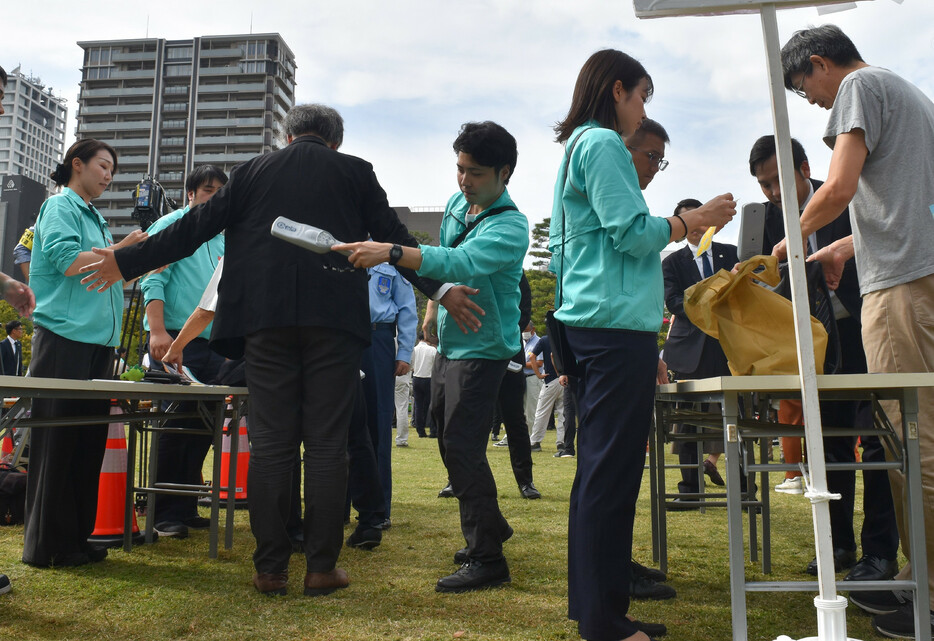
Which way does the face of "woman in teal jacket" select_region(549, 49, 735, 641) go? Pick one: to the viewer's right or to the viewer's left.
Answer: to the viewer's right

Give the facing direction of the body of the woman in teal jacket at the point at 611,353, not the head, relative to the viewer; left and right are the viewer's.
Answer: facing to the right of the viewer

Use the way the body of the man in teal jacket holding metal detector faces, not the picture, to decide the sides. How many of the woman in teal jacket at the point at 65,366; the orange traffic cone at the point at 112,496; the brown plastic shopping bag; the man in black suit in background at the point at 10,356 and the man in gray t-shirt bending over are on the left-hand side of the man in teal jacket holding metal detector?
2

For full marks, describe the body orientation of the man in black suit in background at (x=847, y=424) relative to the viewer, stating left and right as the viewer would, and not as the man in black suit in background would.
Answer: facing the viewer and to the left of the viewer

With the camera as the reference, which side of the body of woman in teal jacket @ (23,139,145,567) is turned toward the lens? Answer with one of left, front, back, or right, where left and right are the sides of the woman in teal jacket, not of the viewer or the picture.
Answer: right

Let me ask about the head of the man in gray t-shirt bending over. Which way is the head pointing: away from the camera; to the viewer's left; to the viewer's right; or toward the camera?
to the viewer's left

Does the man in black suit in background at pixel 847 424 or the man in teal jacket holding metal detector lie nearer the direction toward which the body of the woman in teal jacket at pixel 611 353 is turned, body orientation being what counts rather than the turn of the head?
the man in black suit in background

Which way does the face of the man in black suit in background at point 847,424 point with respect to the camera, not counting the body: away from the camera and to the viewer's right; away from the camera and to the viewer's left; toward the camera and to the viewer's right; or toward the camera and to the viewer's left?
toward the camera and to the viewer's left

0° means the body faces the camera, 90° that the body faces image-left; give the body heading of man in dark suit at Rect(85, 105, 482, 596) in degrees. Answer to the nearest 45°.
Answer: approximately 180°

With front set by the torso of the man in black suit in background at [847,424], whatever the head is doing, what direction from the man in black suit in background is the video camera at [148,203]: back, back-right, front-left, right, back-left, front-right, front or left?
front-right

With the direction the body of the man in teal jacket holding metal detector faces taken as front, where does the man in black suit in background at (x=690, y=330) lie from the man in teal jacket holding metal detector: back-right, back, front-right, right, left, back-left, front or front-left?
back

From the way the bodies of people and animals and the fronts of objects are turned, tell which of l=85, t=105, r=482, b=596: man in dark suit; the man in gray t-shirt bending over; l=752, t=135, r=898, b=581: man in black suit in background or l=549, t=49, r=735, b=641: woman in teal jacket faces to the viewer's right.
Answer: the woman in teal jacket

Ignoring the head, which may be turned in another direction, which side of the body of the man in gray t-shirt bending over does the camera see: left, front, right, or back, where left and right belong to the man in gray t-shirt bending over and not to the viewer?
left

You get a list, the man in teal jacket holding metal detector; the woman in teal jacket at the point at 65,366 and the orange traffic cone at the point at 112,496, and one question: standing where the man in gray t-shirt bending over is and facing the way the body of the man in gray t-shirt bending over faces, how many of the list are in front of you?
3

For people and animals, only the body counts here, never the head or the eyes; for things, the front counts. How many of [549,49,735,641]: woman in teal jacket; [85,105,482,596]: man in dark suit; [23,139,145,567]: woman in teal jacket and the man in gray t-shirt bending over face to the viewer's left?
1
